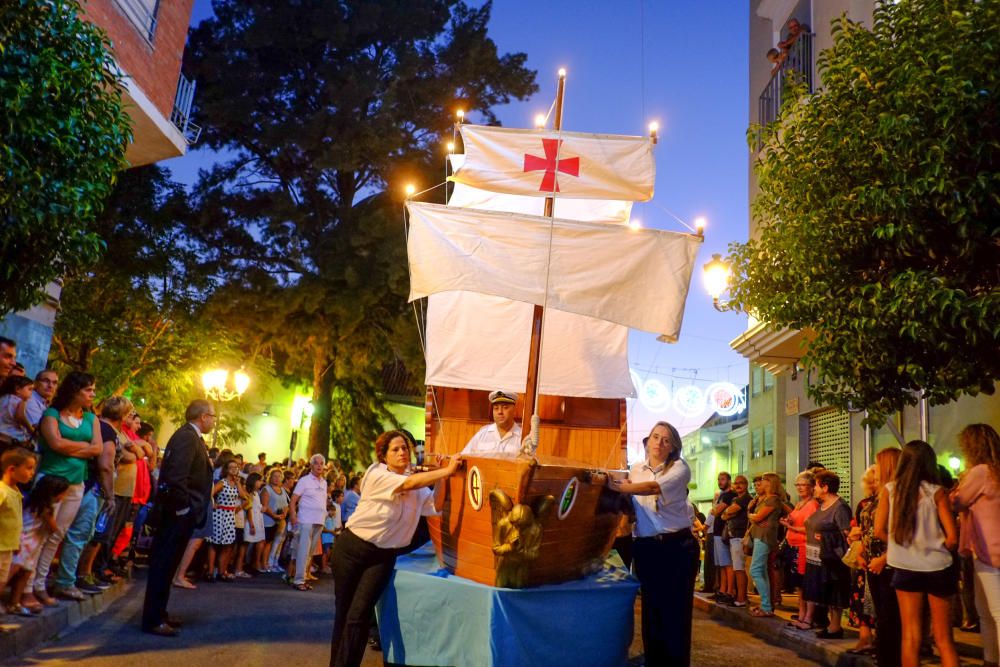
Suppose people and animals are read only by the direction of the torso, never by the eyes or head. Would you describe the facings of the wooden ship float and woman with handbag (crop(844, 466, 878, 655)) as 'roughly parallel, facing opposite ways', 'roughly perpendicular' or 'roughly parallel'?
roughly perpendicular

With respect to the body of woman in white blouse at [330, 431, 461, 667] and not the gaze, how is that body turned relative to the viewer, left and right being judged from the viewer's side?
facing the viewer and to the right of the viewer

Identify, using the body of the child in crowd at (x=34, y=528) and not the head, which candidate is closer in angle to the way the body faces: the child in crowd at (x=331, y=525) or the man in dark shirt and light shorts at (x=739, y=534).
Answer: the man in dark shirt and light shorts

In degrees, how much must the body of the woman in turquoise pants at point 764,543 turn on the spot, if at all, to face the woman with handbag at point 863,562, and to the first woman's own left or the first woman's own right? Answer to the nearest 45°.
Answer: approximately 90° to the first woman's own left

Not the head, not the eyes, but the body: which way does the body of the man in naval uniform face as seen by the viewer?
toward the camera

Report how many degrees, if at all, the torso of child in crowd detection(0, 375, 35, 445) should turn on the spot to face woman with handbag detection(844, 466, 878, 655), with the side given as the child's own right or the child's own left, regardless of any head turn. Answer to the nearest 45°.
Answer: approximately 45° to the child's own right

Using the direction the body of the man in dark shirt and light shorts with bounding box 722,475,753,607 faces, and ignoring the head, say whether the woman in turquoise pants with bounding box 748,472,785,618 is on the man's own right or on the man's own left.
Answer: on the man's own left

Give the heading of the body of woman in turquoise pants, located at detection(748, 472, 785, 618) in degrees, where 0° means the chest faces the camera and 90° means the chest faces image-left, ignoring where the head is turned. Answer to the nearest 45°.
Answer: approximately 90°

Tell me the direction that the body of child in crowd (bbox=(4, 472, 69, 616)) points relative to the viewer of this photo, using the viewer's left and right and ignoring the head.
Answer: facing to the right of the viewer

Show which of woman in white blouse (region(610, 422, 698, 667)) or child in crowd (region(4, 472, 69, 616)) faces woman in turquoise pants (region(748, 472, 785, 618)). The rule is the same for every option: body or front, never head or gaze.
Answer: the child in crowd

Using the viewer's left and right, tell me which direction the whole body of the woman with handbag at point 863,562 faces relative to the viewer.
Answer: facing to the left of the viewer

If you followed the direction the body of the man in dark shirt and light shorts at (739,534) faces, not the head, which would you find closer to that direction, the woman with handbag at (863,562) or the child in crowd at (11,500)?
the child in crowd

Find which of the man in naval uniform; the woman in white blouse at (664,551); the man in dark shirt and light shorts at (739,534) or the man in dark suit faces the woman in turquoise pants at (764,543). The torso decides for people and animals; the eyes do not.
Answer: the man in dark suit

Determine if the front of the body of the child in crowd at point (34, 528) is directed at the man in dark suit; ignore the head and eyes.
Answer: yes

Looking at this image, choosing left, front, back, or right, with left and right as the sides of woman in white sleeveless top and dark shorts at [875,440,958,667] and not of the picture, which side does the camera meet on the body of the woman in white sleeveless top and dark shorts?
back

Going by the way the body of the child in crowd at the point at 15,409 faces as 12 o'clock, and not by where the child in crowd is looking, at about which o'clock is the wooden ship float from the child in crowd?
The wooden ship float is roughly at 12 o'clock from the child in crowd.

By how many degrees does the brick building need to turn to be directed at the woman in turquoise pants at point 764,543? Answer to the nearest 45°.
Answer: approximately 45° to its right
